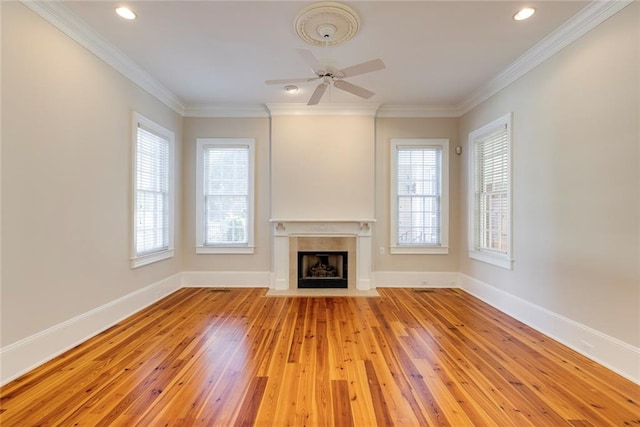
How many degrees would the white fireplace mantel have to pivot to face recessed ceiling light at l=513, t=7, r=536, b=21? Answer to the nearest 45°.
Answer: approximately 45° to its left

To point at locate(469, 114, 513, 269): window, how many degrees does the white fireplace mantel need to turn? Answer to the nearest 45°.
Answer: approximately 90° to its left

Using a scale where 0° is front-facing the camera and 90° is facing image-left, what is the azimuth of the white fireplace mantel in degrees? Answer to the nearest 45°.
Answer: approximately 0°

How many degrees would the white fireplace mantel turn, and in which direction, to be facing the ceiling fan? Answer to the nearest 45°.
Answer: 0° — it already faces it

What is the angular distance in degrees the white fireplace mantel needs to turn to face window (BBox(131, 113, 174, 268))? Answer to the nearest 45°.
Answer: approximately 90° to its right

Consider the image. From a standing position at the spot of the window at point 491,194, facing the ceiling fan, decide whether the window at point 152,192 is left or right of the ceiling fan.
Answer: right

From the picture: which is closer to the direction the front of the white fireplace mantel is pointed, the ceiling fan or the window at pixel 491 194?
the ceiling fan

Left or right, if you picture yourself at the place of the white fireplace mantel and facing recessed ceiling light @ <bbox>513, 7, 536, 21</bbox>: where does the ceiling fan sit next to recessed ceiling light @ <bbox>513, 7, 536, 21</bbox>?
right

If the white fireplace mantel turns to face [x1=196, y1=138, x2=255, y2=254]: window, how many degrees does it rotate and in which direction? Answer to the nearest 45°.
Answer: approximately 90° to its right

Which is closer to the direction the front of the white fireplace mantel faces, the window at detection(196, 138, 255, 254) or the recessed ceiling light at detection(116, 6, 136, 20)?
the recessed ceiling light

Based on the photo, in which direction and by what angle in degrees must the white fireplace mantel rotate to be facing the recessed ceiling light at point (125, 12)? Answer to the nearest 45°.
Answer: approximately 45° to its right

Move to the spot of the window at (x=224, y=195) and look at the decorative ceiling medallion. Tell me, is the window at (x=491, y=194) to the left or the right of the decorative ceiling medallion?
left
